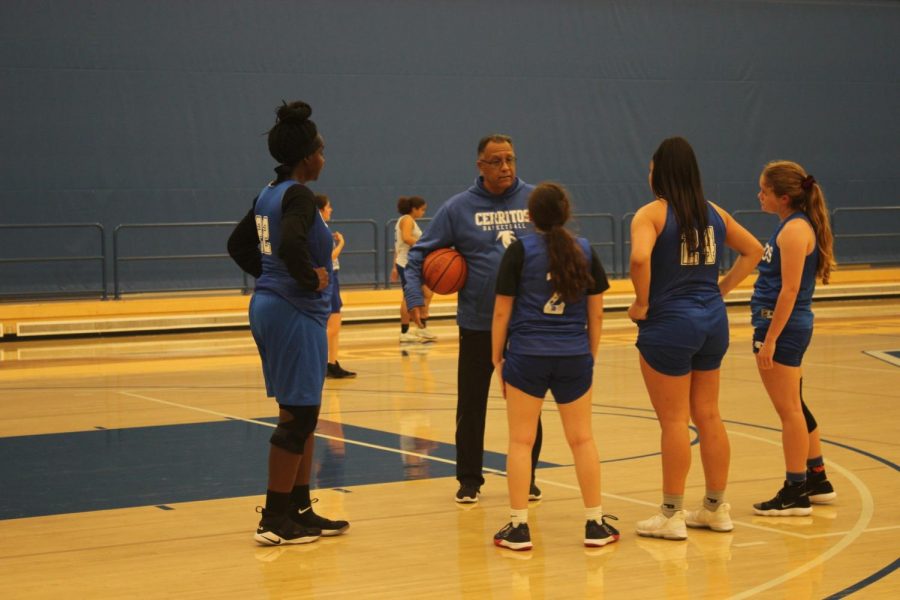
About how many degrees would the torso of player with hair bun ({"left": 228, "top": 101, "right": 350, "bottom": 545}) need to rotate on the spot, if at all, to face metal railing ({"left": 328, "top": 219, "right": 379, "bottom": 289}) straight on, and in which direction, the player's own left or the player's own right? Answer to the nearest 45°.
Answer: approximately 45° to the player's own left

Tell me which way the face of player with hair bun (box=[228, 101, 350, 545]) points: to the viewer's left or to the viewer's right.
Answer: to the viewer's right

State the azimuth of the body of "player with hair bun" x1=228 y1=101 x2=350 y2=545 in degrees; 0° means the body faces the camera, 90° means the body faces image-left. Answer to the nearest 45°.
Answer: approximately 225°
